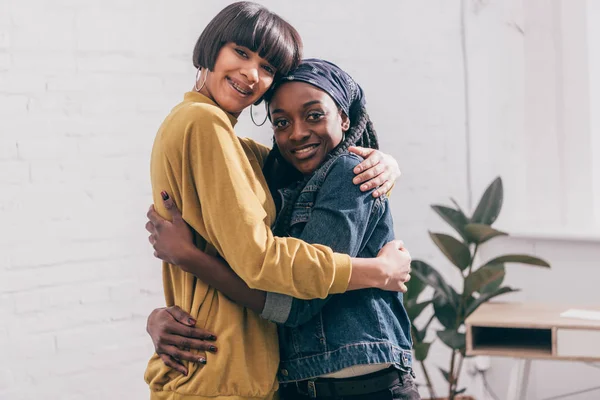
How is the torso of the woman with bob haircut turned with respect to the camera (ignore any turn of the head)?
to the viewer's right

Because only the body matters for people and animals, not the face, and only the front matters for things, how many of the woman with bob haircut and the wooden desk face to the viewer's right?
1

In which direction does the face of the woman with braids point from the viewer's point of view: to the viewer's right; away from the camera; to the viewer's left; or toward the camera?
toward the camera

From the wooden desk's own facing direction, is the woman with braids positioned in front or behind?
in front

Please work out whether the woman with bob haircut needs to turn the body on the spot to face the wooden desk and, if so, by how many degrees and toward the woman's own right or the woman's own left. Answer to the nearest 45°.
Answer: approximately 45° to the woman's own left

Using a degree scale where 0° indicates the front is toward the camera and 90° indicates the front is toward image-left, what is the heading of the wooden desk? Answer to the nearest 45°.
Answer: approximately 0°

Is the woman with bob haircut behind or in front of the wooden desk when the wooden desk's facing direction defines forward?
in front
